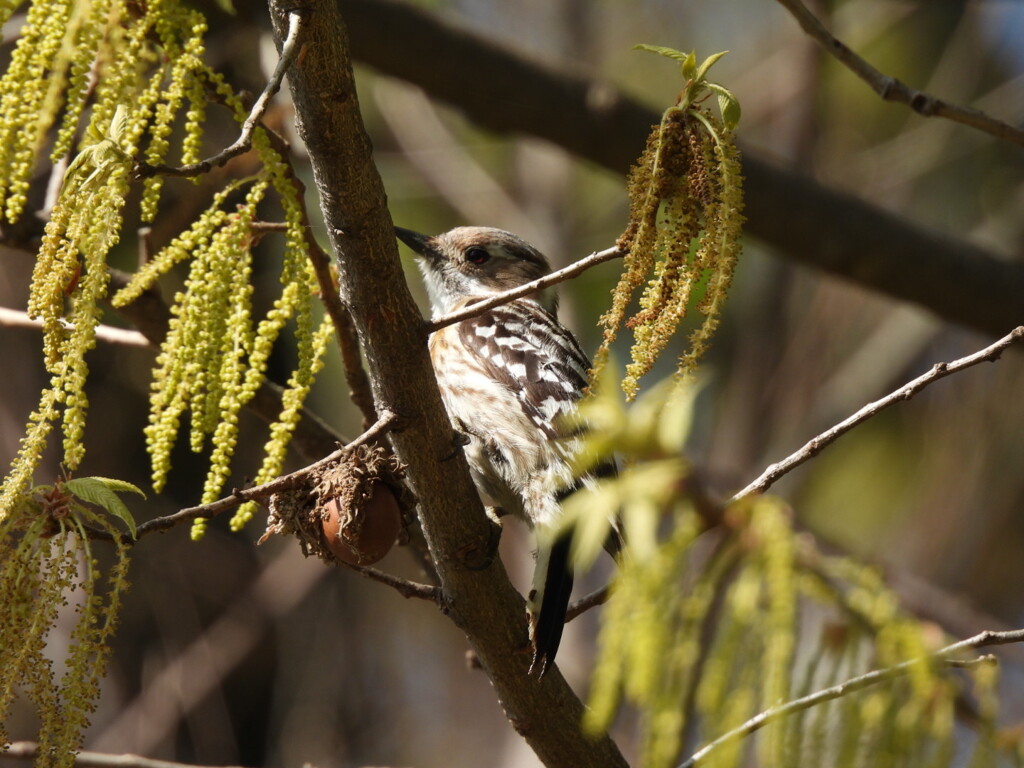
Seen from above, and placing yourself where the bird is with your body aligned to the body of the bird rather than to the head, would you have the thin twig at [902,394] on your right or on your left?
on your left

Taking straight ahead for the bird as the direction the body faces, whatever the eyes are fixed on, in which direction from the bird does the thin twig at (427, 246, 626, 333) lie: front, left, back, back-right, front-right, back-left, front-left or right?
left

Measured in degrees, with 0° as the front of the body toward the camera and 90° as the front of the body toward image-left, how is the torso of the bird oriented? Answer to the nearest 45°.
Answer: approximately 90°
